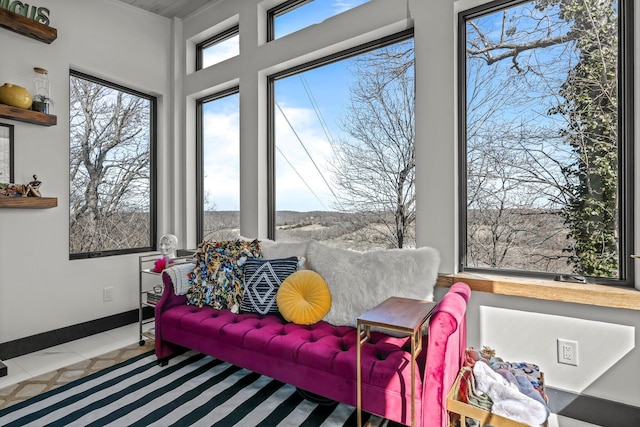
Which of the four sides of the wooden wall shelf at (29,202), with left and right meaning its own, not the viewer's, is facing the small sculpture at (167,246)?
left

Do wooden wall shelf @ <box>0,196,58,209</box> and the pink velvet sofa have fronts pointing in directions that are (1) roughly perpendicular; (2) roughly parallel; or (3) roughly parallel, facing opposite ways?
roughly perpendicular

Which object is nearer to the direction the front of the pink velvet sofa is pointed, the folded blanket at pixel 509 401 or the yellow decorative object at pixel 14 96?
the yellow decorative object

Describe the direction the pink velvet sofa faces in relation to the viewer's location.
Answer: facing the viewer and to the left of the viewer

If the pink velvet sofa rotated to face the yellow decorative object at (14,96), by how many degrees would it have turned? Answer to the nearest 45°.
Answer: approximately 45° to its right

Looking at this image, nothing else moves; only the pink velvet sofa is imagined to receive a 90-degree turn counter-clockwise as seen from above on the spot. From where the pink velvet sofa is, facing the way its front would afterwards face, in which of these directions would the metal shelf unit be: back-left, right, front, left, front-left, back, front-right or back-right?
back

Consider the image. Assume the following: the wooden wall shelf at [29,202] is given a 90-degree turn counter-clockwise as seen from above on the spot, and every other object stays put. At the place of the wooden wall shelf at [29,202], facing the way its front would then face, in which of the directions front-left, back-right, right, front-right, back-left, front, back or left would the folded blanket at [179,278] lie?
front-right

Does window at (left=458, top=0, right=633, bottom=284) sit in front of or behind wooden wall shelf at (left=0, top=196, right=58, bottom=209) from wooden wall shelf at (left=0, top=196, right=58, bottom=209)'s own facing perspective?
in front

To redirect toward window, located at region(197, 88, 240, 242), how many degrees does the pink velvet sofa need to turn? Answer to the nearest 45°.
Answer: approximately 90° to its right

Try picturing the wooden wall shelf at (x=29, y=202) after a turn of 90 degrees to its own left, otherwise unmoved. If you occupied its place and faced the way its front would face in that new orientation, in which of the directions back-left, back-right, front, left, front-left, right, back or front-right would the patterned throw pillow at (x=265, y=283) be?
front-right

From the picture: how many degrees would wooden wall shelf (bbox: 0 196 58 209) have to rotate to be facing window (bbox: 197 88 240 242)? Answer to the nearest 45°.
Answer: approximately 90° to its left

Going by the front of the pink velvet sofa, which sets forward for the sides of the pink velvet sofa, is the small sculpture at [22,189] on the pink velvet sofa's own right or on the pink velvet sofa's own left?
on the pink velvet sofa's own right

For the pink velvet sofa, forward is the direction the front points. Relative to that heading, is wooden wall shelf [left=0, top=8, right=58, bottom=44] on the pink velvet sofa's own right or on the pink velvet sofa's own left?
on the pink velvet sofa's own right

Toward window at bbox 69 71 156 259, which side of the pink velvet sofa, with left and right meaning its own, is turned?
right

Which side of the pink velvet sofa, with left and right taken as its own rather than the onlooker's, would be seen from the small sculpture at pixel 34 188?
right

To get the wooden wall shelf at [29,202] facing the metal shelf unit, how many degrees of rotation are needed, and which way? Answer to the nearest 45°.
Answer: approximately 90° to its left
